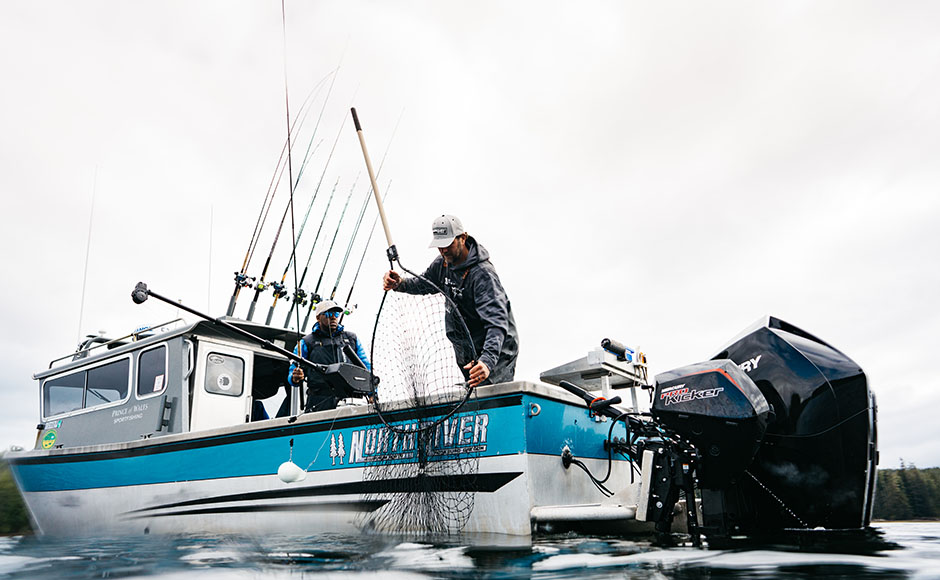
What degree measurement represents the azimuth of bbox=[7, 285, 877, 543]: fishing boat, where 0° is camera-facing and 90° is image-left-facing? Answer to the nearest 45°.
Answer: approximately 135°

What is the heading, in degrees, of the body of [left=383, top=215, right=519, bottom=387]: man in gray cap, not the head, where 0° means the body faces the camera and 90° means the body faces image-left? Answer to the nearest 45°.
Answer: approximately 45°

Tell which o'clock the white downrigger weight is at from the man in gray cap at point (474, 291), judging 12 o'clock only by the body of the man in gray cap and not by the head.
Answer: The white downrigger weight is roughly at 2 o'clock from the man in gray cap.

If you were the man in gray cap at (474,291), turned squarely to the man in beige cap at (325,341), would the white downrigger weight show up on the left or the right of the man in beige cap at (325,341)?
left
